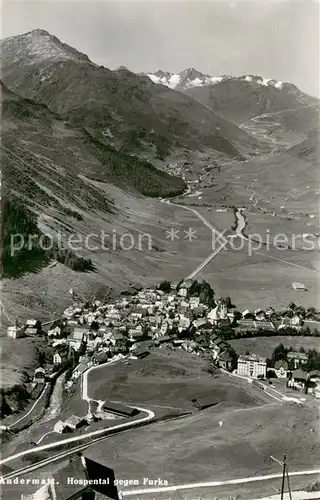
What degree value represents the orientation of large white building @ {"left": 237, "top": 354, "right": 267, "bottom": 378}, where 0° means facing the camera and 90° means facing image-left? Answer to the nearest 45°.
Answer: approximately 0°

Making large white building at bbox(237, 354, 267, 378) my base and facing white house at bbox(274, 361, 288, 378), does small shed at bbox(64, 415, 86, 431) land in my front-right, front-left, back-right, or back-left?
back-right

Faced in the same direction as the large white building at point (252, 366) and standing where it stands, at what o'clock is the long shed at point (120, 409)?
The long shed is roughly at 1 o'clock from the large white building.

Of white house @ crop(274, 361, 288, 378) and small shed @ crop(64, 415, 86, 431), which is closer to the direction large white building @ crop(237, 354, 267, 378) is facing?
the small shed

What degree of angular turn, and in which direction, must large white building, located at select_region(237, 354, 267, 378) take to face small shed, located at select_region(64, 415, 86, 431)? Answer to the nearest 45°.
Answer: approximately 45° to its right

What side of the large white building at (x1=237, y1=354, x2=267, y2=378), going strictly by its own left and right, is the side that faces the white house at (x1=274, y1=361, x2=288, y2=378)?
left
